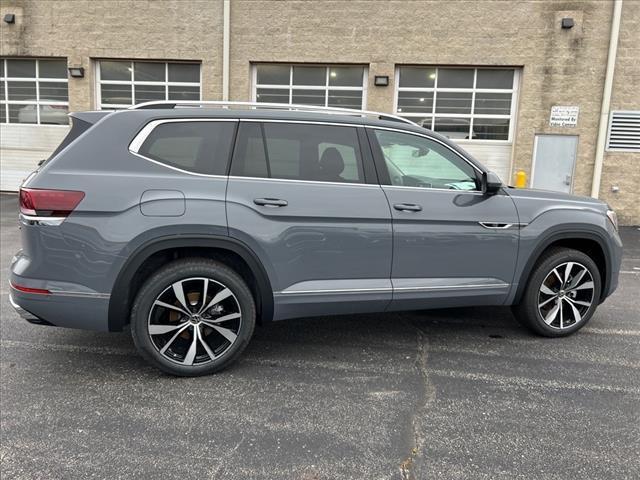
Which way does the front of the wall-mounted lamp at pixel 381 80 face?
toward the camera

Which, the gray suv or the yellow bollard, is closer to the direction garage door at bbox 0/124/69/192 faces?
the gray suv

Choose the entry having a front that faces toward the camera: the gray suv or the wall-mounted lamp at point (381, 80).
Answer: the wall-mounted lamp

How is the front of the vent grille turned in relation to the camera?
facing the viewer

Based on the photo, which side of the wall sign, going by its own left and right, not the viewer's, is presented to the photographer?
front

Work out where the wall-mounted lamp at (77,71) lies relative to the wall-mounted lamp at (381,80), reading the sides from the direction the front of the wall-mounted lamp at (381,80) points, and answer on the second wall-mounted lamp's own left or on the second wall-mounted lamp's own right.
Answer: on the second wall-mounted lamp's own right

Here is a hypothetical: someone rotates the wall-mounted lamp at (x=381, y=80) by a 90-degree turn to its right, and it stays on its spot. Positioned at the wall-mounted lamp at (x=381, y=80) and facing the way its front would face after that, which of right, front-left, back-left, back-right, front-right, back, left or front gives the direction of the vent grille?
back

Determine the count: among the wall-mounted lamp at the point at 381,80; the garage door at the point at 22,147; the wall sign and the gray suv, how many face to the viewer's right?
1

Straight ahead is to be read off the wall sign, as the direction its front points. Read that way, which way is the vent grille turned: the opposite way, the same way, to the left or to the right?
the same way

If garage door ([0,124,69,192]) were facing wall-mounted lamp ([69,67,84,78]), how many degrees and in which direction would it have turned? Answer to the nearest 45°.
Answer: approximately 45° to its left

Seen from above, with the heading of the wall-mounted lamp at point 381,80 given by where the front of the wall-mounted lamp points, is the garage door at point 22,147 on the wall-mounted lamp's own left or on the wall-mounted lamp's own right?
on the wall-mounted lamp's own right

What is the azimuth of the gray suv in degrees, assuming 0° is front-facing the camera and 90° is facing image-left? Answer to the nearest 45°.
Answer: approximately 270°

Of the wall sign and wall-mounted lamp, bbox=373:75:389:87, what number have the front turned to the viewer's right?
0

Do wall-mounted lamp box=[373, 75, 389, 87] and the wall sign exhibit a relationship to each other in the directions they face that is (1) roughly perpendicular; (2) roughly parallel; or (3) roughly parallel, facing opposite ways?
roughly parallel
